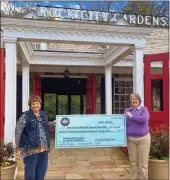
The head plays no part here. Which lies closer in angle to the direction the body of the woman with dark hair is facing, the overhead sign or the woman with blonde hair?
the woman with blonde hair

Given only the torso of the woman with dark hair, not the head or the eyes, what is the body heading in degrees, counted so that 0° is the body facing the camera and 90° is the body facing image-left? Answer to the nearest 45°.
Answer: approximately 315°

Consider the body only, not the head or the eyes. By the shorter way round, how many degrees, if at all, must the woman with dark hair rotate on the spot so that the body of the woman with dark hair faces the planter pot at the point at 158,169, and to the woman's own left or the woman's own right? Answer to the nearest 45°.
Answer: approximately 45° to the woman's own left

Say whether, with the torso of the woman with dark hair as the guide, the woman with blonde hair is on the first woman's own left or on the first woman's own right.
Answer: on the first woman's own left
